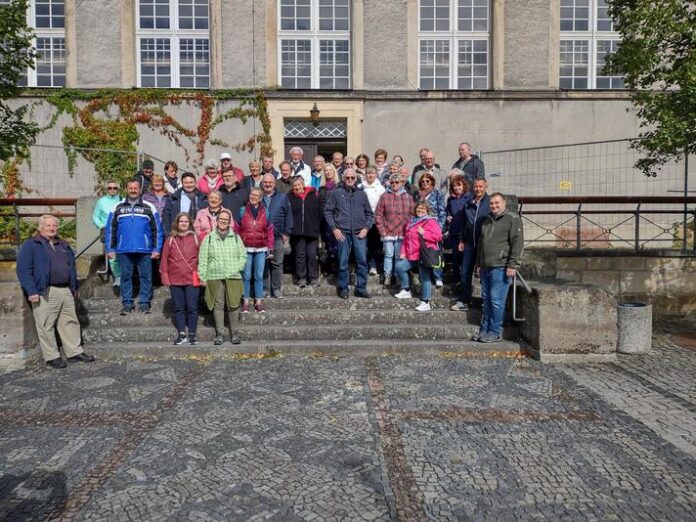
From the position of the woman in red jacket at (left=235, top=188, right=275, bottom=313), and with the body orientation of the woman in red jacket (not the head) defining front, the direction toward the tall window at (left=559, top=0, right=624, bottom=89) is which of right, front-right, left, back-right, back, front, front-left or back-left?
back-left

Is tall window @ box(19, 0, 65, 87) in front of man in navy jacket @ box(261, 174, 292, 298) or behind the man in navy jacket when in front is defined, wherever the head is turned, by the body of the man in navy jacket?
behind

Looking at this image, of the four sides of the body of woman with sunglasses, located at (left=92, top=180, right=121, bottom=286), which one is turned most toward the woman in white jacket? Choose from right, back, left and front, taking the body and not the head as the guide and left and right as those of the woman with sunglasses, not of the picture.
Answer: left

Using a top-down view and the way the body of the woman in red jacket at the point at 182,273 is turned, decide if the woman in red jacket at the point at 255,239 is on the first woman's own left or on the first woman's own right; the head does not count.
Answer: on the first woman's own left

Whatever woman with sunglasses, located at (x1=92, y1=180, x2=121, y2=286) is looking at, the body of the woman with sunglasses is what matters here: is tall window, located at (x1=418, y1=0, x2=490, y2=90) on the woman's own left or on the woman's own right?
on the woman's own left

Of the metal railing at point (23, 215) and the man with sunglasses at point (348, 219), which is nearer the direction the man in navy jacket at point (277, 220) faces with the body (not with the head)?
the man with sunglasses
